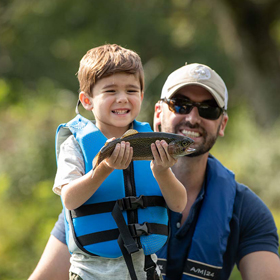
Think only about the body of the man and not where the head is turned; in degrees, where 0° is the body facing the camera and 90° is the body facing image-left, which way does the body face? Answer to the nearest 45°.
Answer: approximately 0°
